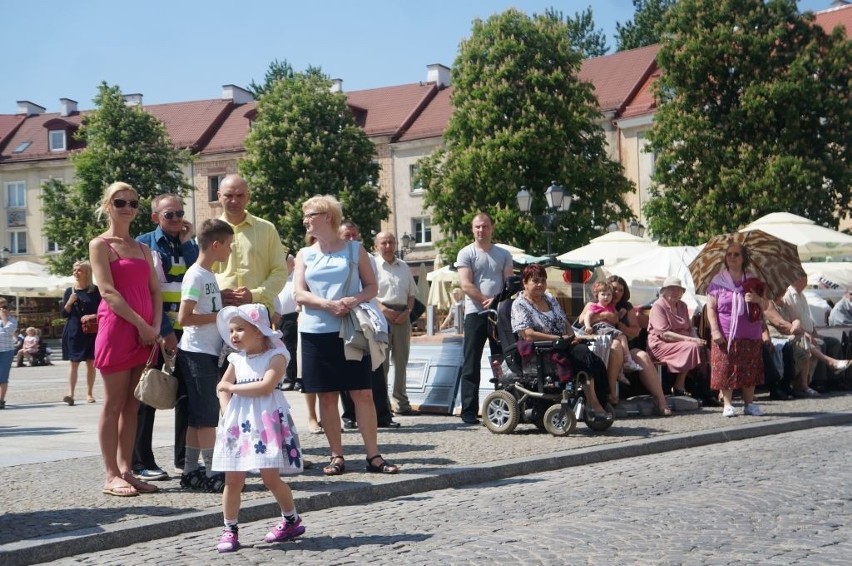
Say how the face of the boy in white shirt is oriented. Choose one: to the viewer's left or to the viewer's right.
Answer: to the viewer's right

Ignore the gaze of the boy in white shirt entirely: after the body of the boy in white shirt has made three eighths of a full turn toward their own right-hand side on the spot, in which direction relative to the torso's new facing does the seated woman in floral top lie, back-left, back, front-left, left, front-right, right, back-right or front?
back

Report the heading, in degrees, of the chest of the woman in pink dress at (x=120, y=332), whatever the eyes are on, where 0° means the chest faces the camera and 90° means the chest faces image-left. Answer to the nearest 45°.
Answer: approximately 315°

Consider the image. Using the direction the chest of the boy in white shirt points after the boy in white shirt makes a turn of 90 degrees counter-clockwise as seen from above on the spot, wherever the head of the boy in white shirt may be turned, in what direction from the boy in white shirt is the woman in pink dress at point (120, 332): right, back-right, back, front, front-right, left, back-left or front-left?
left

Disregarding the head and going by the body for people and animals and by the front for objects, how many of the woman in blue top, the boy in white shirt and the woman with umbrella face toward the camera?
2

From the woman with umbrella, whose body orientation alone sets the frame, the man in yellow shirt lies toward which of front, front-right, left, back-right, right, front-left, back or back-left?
front-right

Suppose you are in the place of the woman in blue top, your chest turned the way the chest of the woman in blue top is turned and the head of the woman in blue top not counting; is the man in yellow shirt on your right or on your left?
on your right

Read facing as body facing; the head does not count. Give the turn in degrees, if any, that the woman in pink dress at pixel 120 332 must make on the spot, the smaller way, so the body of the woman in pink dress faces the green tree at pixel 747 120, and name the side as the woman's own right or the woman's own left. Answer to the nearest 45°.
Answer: approximately 90° to the woman's own left

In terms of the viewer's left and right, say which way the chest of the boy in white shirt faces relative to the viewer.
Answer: facing to the right of the viewer

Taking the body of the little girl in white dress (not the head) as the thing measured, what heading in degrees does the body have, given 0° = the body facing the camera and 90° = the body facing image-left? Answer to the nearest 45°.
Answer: approximately 45°

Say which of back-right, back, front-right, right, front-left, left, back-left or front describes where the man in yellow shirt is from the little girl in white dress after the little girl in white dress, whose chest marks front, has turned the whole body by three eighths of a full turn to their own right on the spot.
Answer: front
